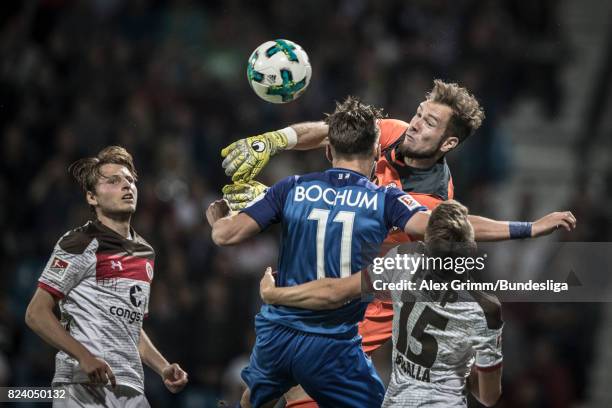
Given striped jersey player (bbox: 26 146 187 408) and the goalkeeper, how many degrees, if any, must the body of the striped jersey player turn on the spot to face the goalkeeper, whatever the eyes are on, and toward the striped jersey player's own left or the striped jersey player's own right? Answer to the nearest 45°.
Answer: approximately 45° to the striped jersey player's own left

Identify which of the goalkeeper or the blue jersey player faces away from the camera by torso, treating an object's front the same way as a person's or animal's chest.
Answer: the blue jersey player

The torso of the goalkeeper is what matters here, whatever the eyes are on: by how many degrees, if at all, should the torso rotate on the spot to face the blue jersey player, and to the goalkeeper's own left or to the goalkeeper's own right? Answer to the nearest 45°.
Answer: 0° — they already face them

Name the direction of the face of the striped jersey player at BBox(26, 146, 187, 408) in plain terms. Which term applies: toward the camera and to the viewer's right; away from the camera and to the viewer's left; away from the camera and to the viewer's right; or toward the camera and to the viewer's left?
toward the camera and to the viewer's right

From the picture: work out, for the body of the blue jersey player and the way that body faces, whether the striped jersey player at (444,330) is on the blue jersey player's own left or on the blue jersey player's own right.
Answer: on the blue jersey player's own right

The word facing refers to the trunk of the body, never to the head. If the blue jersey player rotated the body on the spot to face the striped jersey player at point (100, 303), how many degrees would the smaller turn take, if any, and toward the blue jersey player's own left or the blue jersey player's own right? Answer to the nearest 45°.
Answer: approximately 90° to the blue jersey player's own left

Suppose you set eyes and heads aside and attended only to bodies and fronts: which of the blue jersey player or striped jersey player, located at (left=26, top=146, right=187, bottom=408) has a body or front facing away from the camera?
the blue jersey player

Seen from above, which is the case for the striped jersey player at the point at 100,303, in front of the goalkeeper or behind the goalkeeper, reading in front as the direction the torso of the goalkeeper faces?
in front

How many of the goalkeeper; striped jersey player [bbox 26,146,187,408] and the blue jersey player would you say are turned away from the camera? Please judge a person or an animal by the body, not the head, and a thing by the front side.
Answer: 1

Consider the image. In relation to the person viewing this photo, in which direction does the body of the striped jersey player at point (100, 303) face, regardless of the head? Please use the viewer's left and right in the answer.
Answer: facing the viewer and to the right of the viewer

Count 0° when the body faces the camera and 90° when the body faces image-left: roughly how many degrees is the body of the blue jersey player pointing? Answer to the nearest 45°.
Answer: approximately 180°
